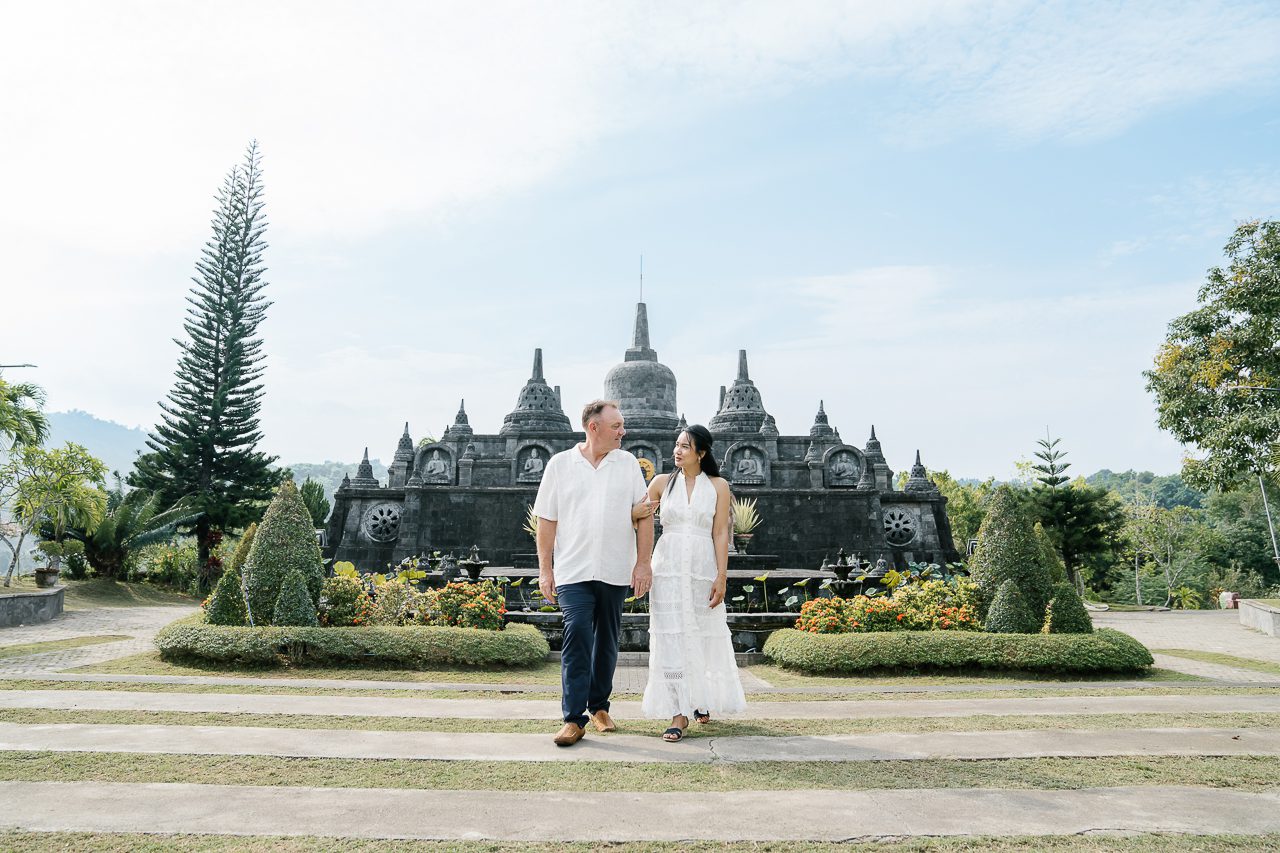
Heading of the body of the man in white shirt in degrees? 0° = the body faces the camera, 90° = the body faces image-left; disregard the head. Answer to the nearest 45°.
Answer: approximately 0°

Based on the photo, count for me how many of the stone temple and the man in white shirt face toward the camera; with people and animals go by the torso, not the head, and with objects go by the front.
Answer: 2

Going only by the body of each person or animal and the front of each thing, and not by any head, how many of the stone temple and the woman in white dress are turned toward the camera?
2

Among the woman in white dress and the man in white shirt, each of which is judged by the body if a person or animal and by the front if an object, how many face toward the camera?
2

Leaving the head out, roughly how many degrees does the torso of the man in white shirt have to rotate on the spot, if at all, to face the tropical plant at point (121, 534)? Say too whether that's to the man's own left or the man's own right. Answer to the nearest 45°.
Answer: approximately 135° to the man's own right

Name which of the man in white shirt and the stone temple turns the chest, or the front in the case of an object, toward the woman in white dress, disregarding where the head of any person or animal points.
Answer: the stone temple

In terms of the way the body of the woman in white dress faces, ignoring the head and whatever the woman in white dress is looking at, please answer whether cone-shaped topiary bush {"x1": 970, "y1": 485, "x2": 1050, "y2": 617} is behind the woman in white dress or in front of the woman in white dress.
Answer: behind

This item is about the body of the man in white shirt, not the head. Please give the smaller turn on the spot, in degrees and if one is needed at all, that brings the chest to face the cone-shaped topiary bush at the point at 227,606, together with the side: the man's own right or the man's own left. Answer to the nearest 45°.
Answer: approximately 135° to the man's own right

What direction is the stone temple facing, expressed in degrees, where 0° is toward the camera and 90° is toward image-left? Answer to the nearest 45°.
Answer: approximately 0°

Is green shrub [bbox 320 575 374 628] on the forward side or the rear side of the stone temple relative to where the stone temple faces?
on the forward side

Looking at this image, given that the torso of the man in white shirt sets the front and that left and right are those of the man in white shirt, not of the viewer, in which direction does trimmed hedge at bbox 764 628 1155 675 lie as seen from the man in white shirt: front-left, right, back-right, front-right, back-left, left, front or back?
back-left
